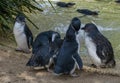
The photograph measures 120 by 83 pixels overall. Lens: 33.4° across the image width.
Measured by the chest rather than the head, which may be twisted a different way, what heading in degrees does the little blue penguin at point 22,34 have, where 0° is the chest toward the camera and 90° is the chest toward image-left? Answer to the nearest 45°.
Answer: approximately 45°

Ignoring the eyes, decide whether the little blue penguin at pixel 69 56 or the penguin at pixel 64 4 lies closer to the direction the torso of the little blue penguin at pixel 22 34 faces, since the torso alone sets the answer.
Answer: the little blue penguin

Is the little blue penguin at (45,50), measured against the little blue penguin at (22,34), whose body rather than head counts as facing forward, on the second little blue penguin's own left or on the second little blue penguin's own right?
on the second little blue penguin's own left

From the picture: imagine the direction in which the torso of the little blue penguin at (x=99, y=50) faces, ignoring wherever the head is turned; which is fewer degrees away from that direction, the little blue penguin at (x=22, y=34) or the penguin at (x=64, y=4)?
the little blue penguin

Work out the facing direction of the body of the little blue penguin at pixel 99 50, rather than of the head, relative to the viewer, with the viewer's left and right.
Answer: facing to the left of the viewer

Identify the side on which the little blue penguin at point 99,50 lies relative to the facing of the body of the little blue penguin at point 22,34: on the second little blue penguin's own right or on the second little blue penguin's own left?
on the second little blue penguin's own left

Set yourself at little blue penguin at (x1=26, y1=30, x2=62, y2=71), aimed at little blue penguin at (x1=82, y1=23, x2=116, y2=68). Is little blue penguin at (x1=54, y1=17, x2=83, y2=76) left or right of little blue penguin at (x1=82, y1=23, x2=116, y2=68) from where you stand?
right

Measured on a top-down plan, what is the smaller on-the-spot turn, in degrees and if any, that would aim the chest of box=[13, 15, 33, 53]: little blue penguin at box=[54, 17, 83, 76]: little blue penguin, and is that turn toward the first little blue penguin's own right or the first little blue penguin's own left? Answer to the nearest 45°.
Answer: approximately 90° to the first little blue penguin's own left
